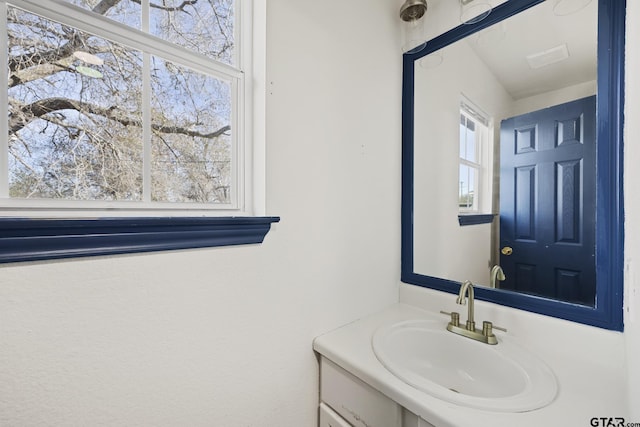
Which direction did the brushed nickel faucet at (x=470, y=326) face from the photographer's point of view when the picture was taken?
facing the viewer and to the left of the viewer

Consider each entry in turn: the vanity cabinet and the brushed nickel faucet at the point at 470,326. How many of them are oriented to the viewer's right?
0

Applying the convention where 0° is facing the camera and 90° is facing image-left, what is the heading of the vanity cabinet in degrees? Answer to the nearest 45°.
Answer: approximately 45°

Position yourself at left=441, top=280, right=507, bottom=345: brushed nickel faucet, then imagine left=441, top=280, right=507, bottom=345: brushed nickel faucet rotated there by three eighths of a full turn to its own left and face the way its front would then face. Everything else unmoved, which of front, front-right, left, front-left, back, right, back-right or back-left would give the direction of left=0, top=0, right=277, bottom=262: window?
back-right

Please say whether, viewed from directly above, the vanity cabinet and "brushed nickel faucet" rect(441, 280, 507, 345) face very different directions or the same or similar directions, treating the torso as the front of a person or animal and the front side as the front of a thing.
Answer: same or similar directions
